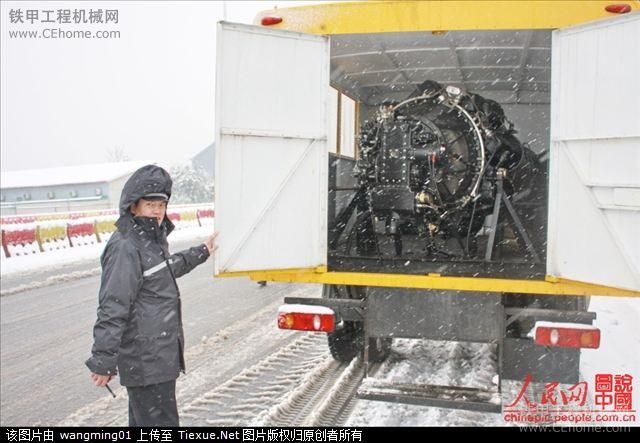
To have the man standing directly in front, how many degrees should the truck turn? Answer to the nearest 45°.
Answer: approximately 135° to its left

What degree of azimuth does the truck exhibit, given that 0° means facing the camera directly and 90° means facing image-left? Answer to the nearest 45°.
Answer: approximately 180°

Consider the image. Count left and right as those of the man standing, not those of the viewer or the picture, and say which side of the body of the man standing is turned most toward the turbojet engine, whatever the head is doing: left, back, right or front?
left

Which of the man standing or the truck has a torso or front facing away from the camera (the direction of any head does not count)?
the truck

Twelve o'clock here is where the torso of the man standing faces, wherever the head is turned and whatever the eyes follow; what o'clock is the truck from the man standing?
The truck is roughly at 10 o'clock from the man standing.

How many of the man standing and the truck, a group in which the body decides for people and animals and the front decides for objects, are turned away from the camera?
1
